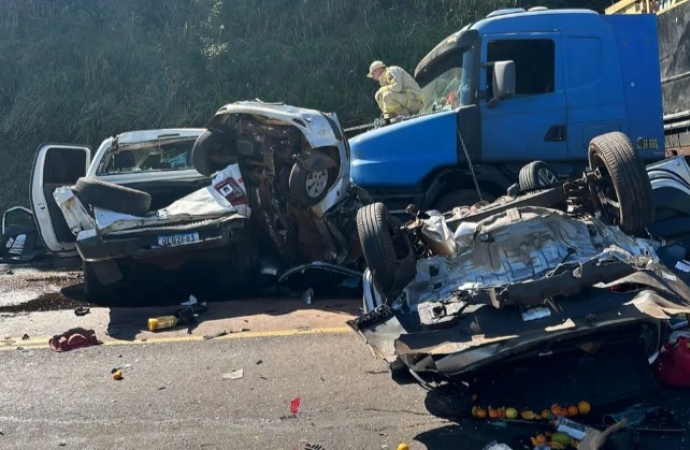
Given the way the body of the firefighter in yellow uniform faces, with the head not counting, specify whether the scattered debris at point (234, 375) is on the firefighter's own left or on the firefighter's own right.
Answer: on the firefighter's own left

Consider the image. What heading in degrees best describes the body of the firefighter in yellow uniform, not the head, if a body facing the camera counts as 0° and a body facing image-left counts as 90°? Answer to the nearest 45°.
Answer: approximately 90°

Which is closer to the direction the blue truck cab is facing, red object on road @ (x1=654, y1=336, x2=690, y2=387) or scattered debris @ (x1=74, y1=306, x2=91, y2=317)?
the scattered debris

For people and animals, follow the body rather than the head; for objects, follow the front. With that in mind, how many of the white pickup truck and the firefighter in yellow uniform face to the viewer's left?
1

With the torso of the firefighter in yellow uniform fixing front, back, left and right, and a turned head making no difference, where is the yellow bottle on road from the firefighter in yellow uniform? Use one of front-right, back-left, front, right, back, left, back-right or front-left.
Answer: front-left

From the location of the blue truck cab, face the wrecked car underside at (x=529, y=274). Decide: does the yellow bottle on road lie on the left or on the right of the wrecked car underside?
right

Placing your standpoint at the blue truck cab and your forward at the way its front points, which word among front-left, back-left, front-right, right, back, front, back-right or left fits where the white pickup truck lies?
front

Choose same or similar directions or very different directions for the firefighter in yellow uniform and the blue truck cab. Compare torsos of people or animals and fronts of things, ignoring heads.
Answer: same or similar directions

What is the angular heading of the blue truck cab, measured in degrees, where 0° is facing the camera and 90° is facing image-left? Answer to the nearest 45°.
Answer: approximately 90°

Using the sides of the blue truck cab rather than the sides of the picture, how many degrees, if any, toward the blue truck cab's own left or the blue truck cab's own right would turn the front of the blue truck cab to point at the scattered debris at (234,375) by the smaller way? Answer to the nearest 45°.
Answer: approximately 45° to the blue truck cab's own left
